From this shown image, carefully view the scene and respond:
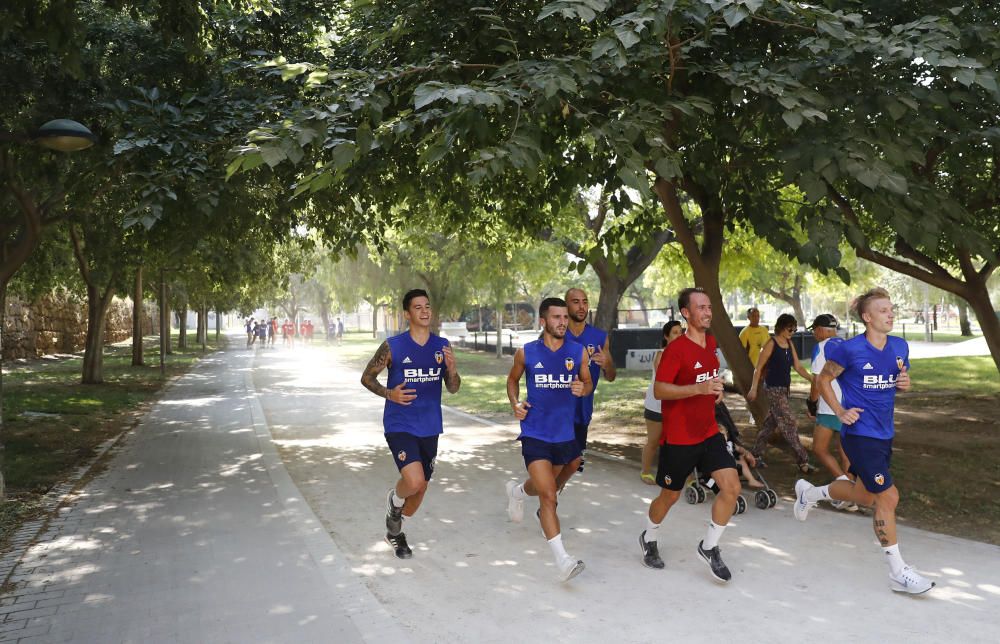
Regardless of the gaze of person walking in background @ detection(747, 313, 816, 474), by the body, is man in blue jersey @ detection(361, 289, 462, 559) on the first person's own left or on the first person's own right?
on the first person's own right

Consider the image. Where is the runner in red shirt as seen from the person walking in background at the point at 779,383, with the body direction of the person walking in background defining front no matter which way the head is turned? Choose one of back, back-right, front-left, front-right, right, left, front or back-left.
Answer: front-right

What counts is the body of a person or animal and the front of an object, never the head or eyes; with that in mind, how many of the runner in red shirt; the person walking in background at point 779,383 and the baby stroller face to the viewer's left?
0

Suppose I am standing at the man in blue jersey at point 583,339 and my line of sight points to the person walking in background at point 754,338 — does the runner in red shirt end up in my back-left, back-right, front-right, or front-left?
back-right

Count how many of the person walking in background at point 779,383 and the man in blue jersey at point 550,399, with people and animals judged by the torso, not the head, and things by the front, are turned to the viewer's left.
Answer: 0

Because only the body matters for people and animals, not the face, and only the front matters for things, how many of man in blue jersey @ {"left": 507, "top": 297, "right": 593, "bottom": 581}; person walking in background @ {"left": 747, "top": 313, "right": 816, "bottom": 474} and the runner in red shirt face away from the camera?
0

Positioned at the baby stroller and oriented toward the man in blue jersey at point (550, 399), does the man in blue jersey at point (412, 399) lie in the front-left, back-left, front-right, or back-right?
front-right

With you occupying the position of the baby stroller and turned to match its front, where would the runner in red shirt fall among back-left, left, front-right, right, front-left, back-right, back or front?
front-right

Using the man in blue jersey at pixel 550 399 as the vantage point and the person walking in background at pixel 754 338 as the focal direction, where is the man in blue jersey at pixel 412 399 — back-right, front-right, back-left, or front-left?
back-left

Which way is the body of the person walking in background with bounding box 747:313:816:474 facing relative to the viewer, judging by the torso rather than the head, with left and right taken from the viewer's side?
facing the viewer and to the right of the viewer
